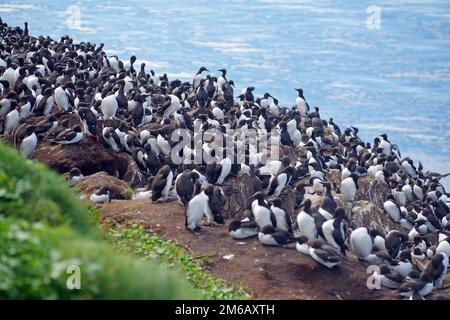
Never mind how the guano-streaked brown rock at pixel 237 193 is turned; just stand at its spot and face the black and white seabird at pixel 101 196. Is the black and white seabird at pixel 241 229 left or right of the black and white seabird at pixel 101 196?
left

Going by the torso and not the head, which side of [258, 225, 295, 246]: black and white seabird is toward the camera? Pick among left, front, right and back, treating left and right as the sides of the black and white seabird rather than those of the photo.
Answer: left

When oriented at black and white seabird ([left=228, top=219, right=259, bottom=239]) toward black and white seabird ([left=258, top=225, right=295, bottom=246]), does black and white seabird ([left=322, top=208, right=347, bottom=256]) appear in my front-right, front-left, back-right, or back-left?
front-left

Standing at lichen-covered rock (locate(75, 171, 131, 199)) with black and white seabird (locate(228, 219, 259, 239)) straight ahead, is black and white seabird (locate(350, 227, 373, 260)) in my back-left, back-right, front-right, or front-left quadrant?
front-left

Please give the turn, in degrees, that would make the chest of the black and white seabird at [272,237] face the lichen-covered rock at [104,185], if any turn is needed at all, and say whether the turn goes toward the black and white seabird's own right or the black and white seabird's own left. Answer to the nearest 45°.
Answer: approximately 45° to the black and white seabird's own right

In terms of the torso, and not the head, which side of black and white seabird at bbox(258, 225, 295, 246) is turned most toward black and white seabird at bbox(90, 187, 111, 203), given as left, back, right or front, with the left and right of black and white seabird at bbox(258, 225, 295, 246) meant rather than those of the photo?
front

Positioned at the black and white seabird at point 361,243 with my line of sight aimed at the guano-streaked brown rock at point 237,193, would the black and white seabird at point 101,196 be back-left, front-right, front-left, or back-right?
front-left

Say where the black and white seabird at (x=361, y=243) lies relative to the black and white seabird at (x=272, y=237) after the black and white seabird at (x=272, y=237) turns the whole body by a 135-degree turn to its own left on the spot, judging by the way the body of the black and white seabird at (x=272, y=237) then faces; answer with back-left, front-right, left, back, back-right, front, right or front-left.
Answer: left
